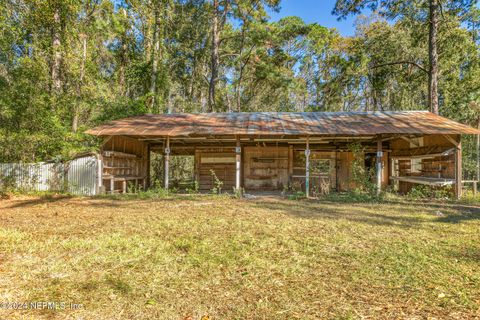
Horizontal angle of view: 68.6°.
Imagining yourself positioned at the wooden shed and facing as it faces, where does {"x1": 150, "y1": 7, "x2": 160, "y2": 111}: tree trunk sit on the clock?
The tree trunk is roughly at 4 o'clock from the wooden shed.

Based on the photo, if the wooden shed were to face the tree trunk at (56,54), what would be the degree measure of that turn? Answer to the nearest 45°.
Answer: approximately 90° to its right

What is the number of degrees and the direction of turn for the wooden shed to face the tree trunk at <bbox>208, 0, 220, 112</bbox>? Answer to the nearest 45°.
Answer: approximately 135° to its right

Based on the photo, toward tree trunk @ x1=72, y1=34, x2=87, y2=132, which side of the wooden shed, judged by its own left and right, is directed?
right

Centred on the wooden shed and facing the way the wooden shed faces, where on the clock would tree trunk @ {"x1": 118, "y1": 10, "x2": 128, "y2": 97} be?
The tree trunk is roughly at 4 o'clock from the wooden shed.

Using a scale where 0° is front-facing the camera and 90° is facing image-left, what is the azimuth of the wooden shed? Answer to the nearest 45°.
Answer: approximately 0°
